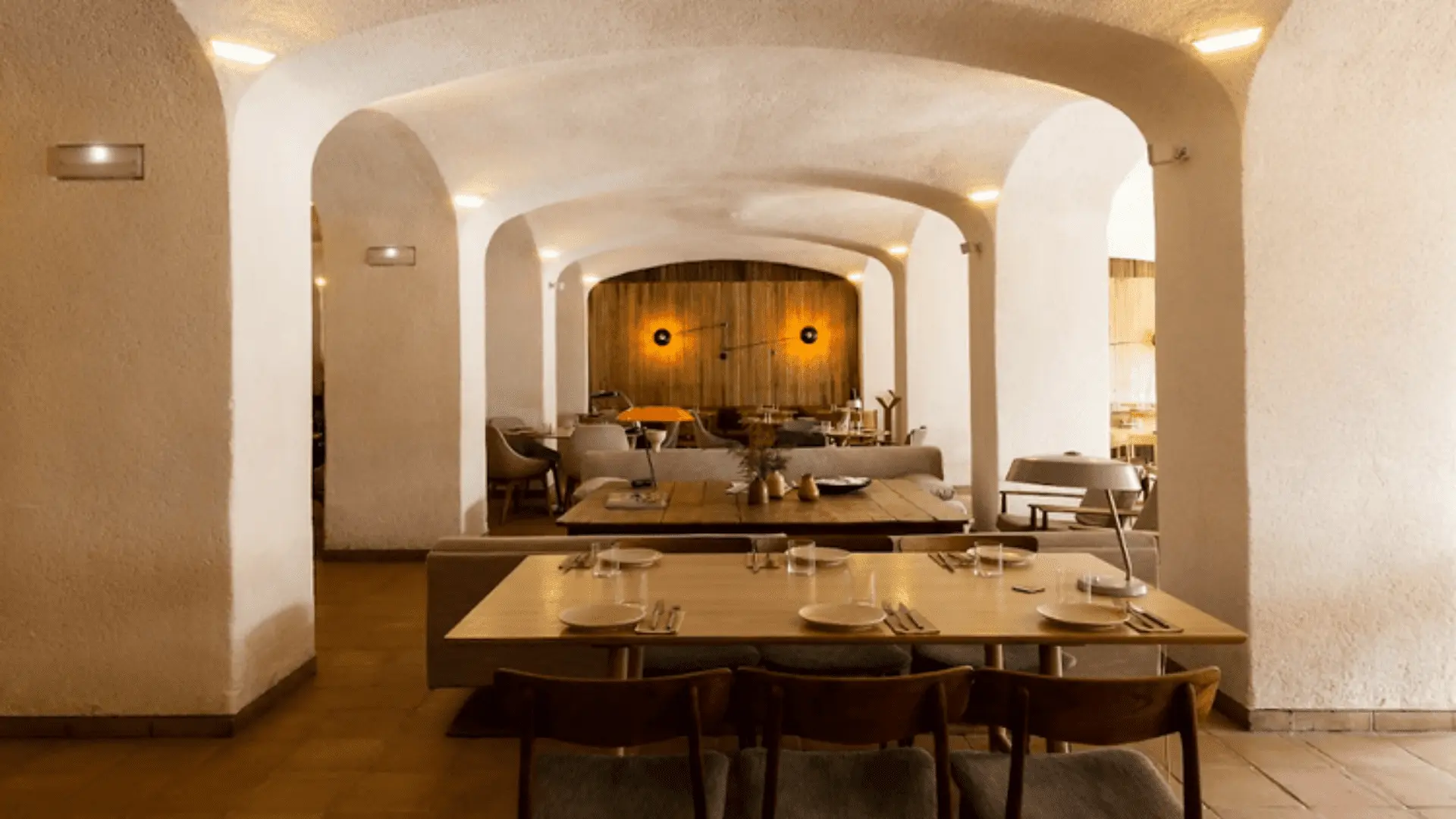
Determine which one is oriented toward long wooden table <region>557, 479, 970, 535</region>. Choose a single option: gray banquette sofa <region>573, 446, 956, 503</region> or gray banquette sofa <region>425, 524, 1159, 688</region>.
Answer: gray banquette sofa <region>573, 446, 956, 503</region>

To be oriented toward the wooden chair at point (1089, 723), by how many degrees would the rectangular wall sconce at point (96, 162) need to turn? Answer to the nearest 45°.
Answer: approximately 45° to its left

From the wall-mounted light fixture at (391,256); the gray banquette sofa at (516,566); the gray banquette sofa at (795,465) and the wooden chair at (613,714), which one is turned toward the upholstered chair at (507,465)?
the wooden chair at (613,714)

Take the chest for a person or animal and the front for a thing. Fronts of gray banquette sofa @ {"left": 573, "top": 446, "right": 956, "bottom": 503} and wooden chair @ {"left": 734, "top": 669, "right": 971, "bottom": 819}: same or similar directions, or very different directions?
very different directions

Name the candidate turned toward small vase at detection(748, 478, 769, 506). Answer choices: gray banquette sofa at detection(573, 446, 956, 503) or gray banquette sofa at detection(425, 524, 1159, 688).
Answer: gray banquette sofa at detection(573, 446, 956, 503)

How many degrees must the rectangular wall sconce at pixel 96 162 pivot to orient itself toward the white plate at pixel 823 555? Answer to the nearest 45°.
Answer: approximately 45° to its left

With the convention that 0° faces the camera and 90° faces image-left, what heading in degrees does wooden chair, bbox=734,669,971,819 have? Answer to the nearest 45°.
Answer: approximately 180°

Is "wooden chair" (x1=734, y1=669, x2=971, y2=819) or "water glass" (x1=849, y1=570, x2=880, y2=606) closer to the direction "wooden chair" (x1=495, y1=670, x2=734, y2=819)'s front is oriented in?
the water glass

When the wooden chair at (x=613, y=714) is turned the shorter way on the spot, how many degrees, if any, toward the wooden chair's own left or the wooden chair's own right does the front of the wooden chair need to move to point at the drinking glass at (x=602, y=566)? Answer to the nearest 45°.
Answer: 0° — it already faces it

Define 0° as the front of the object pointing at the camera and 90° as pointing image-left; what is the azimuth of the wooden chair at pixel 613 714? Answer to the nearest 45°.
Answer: approximately 180°

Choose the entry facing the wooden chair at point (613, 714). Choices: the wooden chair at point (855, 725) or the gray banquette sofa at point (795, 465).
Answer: the gray banquette sofa

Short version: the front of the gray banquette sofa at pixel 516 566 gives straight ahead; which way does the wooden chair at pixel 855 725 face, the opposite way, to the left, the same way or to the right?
the opposite way
